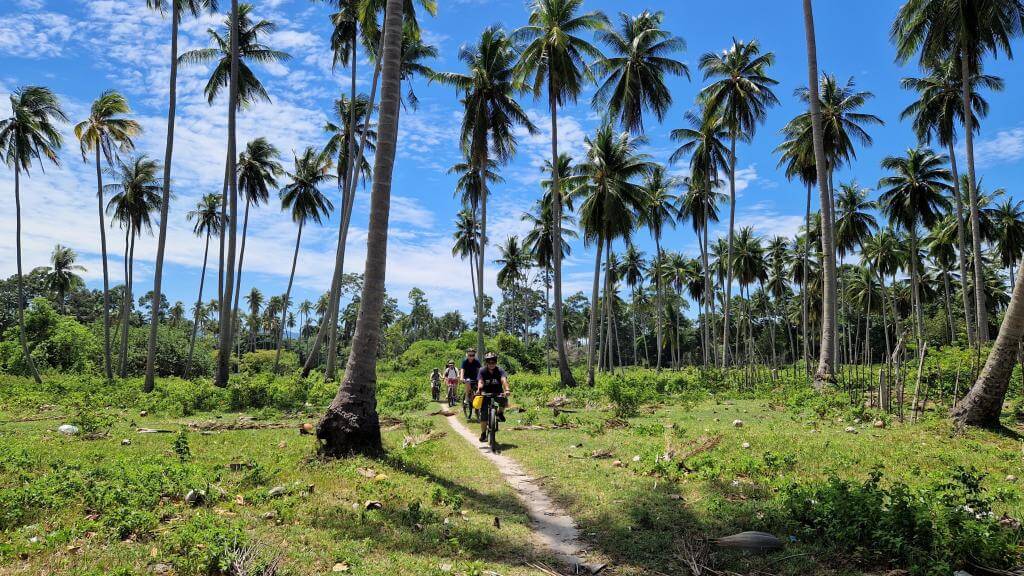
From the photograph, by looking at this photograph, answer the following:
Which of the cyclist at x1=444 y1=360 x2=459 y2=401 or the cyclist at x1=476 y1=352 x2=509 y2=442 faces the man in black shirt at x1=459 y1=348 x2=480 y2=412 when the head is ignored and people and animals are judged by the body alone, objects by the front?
the cyclist at x1=444 y1=360 x2=459 y2=401

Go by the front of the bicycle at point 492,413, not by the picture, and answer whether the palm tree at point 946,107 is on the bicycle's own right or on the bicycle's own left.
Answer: on the bicycle's own left

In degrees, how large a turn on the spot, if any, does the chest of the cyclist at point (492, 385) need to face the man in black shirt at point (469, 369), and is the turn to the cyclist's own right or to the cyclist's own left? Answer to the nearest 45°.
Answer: approximately 180°

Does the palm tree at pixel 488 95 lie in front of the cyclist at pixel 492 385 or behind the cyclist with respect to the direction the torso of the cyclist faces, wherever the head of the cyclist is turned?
behind

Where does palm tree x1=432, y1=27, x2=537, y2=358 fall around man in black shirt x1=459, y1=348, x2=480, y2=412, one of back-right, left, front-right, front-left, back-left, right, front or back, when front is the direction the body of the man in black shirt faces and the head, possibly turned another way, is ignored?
back

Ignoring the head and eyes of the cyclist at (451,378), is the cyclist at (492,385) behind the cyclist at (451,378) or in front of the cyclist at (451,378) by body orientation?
in front

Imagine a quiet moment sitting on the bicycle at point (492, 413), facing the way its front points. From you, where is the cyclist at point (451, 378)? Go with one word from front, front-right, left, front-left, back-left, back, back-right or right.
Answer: back

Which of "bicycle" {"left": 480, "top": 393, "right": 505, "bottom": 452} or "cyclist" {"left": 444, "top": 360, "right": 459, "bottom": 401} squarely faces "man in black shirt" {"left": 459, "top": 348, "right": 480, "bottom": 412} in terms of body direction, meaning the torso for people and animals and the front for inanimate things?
the cyclist

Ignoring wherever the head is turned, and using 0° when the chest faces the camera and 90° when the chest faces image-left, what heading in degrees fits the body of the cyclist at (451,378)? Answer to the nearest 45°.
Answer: approximately 0°
